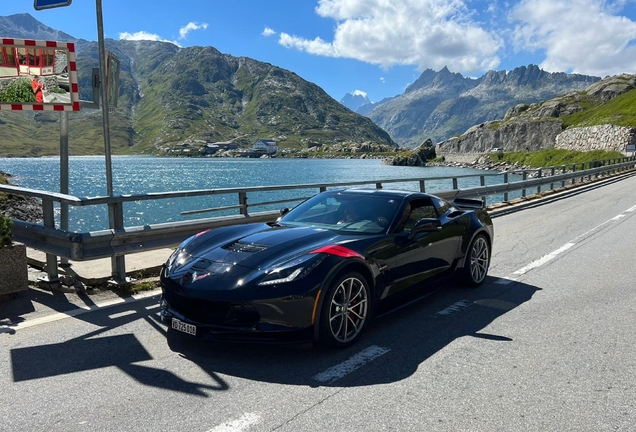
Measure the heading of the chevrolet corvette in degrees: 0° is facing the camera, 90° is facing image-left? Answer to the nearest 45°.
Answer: approximately 45°

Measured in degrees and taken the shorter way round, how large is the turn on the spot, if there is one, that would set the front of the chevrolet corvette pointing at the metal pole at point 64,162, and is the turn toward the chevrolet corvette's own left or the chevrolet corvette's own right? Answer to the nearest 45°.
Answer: approximately 90° to the chevrolet corvette's own right

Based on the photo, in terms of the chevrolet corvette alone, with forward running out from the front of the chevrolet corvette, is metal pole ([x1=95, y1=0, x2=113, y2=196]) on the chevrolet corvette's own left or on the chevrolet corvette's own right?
on the chevrolet corvette's own right
